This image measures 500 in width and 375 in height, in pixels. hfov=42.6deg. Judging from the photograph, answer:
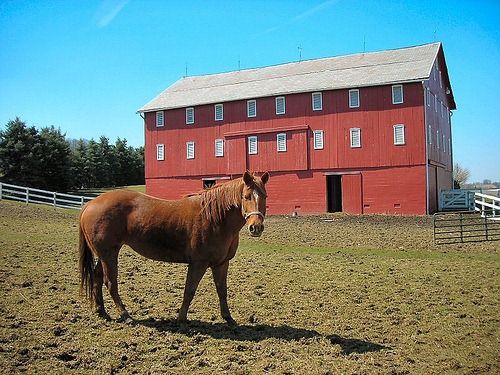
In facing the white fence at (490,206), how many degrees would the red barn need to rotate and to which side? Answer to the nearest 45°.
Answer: approximately 45° to its left

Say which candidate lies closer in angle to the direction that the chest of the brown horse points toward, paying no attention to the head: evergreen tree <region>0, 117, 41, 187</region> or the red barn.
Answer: the red barn

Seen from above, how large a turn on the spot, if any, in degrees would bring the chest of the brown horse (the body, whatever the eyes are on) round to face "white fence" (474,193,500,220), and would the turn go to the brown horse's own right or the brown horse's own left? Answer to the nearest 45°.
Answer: approximately 45° to the brown horse's own left

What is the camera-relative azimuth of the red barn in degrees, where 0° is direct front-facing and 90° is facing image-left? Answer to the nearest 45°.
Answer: approximately 0°

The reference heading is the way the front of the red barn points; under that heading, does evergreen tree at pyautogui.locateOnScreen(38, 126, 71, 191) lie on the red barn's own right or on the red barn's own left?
on the red barn's own right

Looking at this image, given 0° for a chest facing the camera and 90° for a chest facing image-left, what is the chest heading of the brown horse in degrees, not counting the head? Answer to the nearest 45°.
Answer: approximately 270°

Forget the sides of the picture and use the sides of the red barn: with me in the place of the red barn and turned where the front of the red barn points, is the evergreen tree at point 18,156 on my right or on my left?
on my right

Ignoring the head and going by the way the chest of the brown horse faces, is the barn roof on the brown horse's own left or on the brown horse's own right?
on the brown horse's own left

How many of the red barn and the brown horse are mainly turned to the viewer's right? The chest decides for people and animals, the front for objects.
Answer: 1

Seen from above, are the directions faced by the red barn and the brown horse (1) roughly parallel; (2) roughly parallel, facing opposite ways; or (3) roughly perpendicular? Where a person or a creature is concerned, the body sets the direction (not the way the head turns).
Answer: roughly perpendicular
